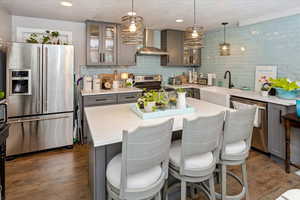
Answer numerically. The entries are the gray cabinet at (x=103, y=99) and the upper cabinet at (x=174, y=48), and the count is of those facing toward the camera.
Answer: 2

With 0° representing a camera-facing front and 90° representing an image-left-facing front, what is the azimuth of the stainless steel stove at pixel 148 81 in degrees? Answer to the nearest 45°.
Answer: approximately 0°

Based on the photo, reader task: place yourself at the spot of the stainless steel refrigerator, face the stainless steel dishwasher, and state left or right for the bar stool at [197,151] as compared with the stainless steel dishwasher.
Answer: right

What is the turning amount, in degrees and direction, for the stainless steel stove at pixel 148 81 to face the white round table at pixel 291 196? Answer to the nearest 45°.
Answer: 0° — it already faces it

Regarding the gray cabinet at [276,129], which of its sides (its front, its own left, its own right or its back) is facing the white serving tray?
front

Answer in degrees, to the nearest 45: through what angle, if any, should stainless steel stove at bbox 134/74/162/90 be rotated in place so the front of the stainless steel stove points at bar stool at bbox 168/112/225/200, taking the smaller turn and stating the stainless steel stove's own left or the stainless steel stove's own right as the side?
0° — it already faces it

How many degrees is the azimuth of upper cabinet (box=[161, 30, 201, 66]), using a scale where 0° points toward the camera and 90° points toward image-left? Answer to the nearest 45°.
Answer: approximately 0°
